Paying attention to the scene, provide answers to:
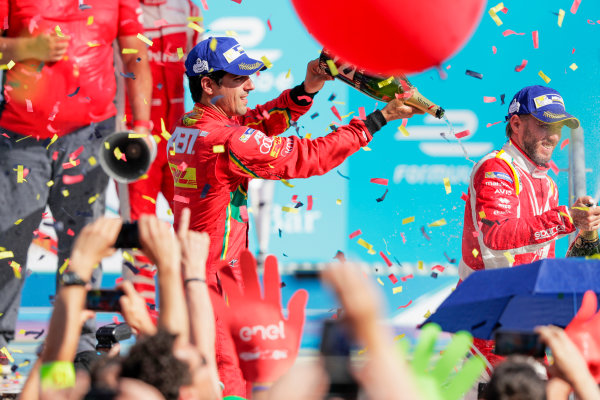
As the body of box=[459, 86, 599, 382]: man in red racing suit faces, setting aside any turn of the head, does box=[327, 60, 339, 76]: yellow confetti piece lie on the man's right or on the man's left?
on the man's right

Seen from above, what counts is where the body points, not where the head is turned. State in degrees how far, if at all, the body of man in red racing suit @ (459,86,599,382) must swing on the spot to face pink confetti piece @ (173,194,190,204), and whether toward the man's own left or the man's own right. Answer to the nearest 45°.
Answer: approximately 90° to the man's own right

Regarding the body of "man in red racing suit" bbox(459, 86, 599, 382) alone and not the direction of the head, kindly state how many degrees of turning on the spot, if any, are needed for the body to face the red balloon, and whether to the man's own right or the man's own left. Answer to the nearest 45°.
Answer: approximately 45° to the man's own right
